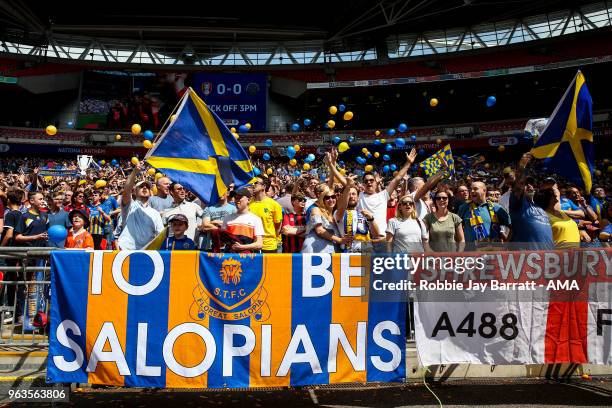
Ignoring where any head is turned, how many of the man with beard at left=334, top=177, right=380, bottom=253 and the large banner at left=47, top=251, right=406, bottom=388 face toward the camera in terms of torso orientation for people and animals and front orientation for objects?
2

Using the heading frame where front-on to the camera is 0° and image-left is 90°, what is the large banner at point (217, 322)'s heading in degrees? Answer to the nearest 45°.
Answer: approximately 0°

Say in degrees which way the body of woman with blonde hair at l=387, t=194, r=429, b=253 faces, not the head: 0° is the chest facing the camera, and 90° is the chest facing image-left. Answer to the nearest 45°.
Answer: approximately 0°

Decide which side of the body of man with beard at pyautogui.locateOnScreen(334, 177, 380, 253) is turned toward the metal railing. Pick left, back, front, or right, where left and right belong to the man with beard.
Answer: right

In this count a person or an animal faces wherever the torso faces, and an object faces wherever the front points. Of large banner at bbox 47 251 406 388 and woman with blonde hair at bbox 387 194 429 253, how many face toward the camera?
2

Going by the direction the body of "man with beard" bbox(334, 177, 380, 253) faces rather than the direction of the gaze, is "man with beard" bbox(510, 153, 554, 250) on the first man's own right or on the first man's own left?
on the first man's own left

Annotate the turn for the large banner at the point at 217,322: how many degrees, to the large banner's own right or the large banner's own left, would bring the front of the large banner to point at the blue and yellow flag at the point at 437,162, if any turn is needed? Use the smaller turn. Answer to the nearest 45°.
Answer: approximately 135° to the large banner's own left

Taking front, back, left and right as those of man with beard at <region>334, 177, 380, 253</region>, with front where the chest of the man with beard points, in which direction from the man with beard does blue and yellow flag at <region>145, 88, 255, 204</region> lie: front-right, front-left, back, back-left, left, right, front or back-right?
right

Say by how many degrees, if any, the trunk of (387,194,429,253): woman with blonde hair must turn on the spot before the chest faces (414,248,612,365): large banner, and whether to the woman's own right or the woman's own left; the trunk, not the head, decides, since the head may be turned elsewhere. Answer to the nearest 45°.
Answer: approximately 45° to the woman's own left

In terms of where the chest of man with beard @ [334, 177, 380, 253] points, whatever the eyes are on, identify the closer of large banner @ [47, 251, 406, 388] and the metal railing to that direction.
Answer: the large banner

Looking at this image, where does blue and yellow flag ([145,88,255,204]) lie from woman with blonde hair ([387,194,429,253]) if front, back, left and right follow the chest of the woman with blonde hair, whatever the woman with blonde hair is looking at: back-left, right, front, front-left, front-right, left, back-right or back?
right

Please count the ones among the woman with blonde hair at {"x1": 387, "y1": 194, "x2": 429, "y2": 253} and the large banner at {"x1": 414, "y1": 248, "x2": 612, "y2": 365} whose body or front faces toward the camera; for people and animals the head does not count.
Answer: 2
